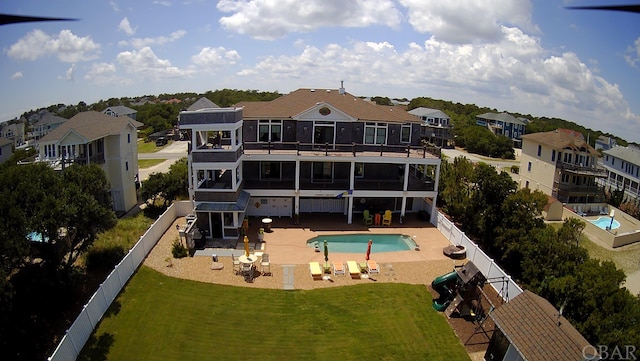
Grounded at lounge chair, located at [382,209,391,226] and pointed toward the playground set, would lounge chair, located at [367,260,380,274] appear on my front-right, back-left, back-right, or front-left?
front-right

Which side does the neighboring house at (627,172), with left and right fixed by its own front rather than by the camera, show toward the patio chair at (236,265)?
front

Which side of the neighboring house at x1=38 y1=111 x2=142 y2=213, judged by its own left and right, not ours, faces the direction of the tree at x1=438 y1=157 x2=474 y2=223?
left

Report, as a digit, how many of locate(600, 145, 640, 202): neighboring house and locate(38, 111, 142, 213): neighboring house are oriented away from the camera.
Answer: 0

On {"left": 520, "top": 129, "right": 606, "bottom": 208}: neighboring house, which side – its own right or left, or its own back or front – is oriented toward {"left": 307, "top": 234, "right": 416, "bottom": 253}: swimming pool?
right
